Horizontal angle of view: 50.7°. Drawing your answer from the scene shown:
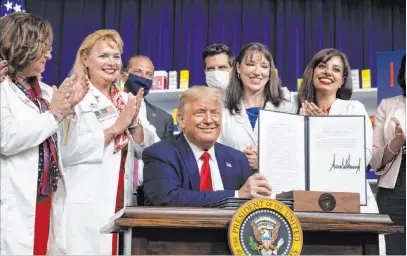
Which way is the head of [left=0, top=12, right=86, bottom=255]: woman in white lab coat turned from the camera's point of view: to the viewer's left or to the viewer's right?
to the viewer's right

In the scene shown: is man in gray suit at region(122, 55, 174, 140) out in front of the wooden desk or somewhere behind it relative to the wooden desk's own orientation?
behind

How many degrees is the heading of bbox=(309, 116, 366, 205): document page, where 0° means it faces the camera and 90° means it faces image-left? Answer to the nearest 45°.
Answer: approximately 0°

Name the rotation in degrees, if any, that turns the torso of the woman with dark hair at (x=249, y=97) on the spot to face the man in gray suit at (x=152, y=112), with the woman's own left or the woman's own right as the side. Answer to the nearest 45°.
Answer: approximately 135° to the woman's own right

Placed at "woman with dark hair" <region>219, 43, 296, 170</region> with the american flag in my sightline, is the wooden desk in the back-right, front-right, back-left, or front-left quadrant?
back-left

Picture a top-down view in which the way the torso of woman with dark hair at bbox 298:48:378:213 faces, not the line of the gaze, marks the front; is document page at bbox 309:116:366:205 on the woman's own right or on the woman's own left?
on the woman's own left

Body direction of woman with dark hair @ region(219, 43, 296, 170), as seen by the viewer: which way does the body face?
toward the camera

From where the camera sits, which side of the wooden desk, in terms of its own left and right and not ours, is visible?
front

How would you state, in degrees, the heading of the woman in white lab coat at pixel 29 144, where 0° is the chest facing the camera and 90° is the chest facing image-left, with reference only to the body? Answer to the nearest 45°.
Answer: approximately 315°

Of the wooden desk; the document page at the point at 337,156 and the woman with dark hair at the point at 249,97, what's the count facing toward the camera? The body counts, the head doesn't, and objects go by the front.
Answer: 3

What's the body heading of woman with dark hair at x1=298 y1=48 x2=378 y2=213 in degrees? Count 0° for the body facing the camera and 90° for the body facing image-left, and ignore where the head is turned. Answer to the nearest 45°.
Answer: approximately 45°

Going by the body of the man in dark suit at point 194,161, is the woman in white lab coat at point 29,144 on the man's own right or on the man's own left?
on the man's own right

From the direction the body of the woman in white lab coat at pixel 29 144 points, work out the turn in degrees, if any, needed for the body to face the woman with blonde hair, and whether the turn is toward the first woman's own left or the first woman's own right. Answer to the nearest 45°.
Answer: approximately 90° to the first woman's own left

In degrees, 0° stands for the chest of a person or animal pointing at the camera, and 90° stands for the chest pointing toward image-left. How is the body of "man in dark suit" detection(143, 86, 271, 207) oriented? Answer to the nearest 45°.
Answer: approximately 315°
